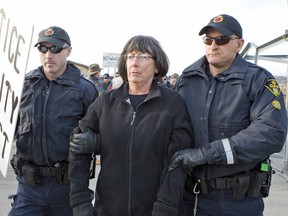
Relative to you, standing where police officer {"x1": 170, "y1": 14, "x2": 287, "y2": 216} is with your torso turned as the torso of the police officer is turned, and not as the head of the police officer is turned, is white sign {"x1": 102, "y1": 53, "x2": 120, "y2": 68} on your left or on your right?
on your right

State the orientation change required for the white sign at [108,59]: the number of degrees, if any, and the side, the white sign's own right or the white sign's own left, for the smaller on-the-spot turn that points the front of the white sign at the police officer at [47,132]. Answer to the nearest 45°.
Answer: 0° — it already faces them

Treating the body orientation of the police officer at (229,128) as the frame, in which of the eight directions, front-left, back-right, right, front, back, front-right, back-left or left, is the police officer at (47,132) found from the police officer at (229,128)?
front-right

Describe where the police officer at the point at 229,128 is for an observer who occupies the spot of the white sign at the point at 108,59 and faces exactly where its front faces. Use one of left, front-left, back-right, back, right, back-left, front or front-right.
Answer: front

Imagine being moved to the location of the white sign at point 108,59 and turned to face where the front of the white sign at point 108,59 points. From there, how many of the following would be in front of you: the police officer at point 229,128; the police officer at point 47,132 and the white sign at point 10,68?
3

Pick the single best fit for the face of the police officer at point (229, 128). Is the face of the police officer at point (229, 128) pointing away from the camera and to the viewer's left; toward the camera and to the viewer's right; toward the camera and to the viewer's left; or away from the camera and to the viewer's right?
toward the camera and to the viewer's left

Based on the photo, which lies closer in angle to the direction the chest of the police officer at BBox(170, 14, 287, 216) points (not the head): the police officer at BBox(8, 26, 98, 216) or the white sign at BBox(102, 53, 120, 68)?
the police officer

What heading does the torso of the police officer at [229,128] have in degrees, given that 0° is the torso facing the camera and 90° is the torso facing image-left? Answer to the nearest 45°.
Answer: approximately 45°

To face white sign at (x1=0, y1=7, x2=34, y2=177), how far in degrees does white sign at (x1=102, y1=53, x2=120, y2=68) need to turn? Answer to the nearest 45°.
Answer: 0° — it already faces it

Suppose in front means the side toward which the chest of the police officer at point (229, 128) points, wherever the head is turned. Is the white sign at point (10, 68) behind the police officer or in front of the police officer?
in front

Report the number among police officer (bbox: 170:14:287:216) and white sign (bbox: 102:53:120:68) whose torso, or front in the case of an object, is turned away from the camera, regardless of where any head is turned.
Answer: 0

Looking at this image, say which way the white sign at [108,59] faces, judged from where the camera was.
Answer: facing the viewer
